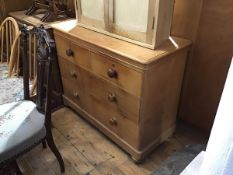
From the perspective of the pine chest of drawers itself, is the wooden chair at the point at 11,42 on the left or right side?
on its right

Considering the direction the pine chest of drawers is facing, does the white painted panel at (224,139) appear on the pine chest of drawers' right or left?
on its left

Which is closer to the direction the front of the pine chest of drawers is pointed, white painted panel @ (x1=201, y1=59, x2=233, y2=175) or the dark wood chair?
the dark wood chair

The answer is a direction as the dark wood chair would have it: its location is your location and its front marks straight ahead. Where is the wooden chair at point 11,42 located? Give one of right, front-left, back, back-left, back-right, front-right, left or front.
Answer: back-right

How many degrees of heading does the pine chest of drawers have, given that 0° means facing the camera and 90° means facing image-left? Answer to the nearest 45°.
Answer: approximately 45°

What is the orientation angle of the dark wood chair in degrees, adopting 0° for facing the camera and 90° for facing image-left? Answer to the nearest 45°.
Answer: approximately 45°
